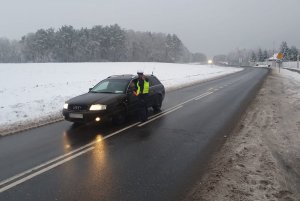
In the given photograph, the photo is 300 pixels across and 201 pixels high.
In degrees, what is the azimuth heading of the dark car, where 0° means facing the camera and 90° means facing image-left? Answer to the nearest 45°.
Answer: approximately 45°
